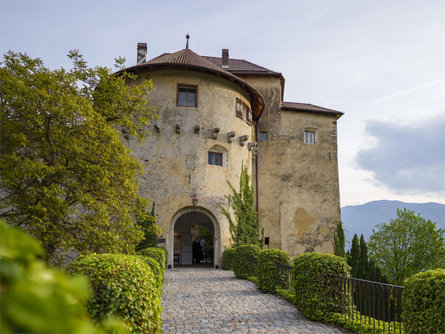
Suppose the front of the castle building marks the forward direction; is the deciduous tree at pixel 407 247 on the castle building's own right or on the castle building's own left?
on the castle building's own left

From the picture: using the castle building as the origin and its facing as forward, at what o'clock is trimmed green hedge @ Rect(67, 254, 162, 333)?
The trimmed green hedge is roughly at 12 o'clock from the castle building.

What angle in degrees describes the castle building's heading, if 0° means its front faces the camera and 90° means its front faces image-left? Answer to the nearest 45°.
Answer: approximately 0°

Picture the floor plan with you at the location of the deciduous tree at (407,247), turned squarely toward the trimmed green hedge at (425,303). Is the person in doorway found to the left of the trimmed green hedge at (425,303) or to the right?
right

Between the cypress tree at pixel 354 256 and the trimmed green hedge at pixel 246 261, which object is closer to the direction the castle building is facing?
the trimmed green hedge

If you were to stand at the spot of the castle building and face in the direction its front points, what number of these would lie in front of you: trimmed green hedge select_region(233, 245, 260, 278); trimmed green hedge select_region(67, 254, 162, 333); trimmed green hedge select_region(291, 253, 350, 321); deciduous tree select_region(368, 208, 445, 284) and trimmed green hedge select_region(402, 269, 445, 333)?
4

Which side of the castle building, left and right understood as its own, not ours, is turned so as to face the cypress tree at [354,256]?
left
